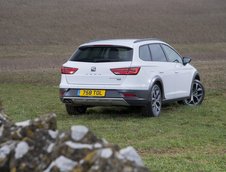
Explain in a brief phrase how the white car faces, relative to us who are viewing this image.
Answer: facing away from the viewer and to the right of the viewer

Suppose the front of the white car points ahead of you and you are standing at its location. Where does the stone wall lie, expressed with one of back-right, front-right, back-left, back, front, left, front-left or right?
back-right
